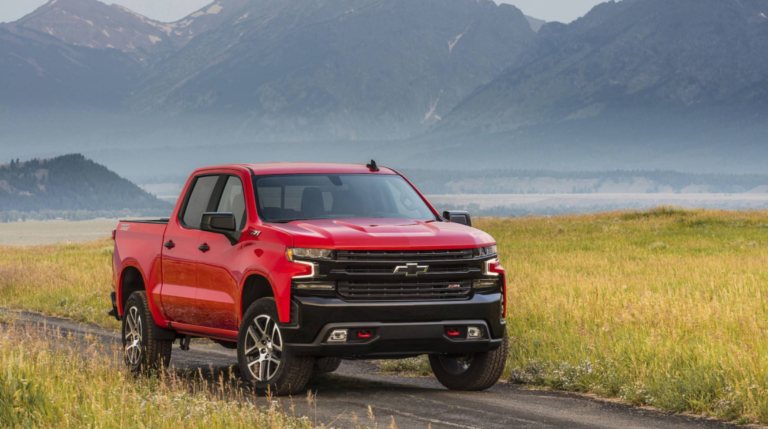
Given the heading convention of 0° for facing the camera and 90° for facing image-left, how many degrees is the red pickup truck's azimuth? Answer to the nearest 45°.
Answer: approximately 315°
